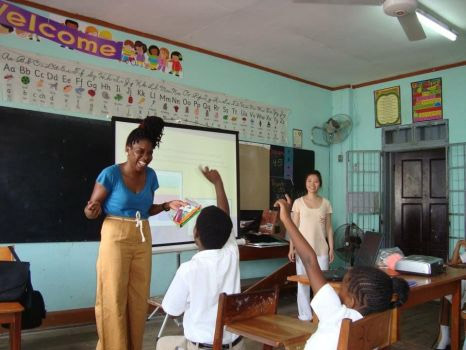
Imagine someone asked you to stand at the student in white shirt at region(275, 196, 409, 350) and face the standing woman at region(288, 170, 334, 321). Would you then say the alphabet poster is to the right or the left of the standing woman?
left

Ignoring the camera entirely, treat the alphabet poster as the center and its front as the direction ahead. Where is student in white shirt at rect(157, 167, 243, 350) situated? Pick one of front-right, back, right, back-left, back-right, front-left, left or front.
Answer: front-right

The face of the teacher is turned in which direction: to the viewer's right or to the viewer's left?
to the viewer's right

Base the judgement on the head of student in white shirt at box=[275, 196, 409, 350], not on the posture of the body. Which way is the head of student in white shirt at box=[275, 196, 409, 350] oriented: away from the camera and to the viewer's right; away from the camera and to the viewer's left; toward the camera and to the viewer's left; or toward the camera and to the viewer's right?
away from the camera and to the viewer's left

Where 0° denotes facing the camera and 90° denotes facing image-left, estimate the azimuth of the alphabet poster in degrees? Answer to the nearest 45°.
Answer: approximately 315°

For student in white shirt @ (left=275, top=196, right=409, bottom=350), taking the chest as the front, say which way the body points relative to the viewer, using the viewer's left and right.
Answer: facing away from the viewer and to the left of the viewer

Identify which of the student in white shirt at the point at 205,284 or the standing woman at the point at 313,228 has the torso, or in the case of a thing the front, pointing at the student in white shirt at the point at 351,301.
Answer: the standing woman

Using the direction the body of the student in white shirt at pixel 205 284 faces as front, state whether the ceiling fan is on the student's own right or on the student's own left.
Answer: on the student's own right

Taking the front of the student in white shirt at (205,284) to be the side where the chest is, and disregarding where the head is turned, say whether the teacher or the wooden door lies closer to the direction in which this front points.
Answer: the teacher

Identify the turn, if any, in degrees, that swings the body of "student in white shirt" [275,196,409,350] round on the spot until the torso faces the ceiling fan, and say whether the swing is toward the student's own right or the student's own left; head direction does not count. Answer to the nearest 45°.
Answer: approximately 45° to the student's own right

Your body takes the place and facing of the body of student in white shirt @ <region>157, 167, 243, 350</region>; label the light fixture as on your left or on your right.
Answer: on your right
